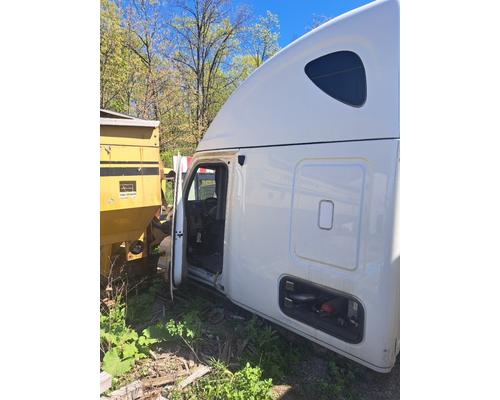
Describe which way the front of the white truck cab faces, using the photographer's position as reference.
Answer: facing away from the viewer and to the left of the viewer

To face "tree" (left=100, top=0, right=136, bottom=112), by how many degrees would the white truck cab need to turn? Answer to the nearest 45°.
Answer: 0° — it already faces it

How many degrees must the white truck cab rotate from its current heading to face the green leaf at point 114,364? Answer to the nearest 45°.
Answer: approximately 45° to its left

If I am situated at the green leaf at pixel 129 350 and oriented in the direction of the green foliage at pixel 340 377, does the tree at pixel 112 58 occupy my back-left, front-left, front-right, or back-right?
back-left

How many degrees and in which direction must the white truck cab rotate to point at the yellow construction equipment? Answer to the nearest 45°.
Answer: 0° — it already faces it

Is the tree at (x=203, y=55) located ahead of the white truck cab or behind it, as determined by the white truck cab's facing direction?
ahead
